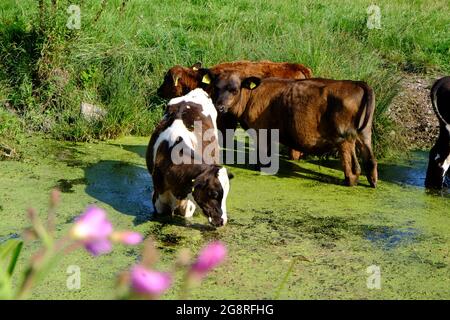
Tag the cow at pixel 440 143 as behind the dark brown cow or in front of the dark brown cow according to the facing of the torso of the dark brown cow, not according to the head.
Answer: behind

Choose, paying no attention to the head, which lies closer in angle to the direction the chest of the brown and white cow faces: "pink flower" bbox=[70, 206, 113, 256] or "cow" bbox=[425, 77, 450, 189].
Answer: the pink flower

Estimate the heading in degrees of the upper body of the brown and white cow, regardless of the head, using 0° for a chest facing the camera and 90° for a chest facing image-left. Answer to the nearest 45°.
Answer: approximately 0°

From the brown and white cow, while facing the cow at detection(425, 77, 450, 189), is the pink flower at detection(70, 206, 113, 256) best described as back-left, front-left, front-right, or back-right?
back-right

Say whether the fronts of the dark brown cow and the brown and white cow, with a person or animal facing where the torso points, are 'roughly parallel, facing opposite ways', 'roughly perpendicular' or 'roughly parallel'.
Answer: roughly perpendicular

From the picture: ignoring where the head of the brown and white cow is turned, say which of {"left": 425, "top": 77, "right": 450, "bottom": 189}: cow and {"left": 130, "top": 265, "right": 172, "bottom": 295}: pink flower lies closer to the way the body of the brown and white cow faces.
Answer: the pink flower

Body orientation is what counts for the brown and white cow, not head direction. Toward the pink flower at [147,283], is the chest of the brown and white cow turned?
yes

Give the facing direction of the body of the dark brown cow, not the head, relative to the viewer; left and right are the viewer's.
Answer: facing to the left of the viewer

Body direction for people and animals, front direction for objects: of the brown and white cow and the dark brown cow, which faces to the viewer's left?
the dark brown cow

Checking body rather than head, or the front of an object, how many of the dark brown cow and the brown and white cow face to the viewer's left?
1

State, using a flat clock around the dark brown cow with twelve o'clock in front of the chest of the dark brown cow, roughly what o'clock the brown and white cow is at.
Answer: The brown and white cow is roughly at 10 o'clock from the dark brown cow.

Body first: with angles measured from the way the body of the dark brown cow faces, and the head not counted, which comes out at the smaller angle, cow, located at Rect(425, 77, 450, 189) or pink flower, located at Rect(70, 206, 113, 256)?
the pink flower

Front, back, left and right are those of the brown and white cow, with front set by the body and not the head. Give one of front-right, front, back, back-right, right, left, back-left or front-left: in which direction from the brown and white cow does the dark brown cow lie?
back-left
